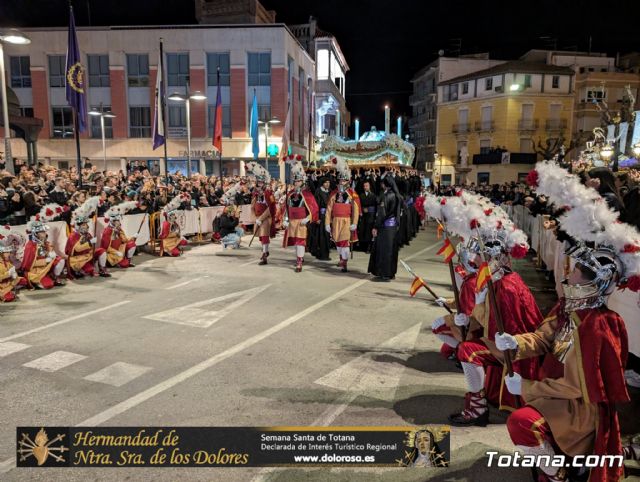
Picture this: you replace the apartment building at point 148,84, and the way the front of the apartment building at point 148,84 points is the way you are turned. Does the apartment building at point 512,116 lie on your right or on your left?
on your left

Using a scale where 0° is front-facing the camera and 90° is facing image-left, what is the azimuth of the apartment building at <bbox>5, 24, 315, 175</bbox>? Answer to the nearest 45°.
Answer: approximately 0°

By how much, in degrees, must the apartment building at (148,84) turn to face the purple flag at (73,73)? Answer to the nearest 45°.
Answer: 0° — it already faces it

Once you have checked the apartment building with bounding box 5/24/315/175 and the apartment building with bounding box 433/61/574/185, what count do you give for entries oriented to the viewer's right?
0

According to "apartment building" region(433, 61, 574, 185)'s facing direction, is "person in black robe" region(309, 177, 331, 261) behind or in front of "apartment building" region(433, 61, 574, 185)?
in front

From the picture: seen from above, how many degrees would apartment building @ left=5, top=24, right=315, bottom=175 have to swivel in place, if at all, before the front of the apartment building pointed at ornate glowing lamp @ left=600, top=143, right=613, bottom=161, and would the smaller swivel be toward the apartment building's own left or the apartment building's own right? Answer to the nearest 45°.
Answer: approximately 45° to the apartment building's own left

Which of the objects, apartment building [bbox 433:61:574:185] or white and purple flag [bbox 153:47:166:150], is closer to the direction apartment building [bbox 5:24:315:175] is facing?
the white and purple flag

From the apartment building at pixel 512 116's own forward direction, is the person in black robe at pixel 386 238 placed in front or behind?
in front

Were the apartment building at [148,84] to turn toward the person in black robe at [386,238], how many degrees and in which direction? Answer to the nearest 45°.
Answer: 0° — it already faces them
